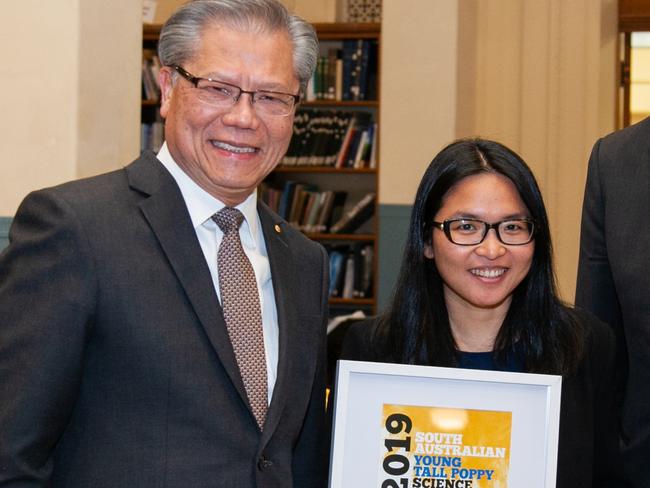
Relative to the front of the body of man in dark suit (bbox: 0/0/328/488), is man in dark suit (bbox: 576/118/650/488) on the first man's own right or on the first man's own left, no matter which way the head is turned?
on the first man's own left

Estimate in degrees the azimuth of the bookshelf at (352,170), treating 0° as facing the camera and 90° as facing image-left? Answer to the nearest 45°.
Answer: approximately 0°

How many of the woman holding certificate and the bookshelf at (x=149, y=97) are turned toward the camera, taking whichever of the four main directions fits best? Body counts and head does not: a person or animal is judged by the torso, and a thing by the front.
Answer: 2

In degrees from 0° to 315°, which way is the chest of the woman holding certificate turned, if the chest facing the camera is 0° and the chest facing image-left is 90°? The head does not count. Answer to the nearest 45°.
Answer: approximately 0°

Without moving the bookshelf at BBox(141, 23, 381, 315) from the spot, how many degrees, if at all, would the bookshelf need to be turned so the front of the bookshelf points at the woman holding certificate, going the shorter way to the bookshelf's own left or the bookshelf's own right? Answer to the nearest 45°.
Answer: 0° — it already faces them

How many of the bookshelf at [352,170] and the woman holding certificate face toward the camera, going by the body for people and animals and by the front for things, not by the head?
2
